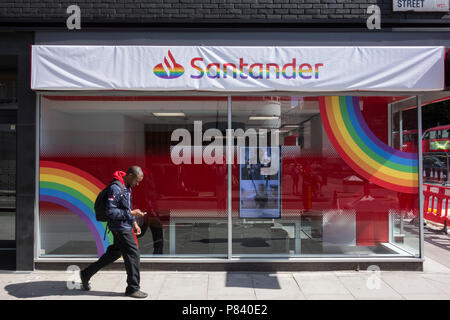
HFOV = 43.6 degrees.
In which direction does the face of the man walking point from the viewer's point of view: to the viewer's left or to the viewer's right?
to the viewer's right

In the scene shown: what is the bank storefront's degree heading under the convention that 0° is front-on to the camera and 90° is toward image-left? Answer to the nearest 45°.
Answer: approximately 0°

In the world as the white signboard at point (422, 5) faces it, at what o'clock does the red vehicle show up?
The red vehicle is roughly at 6 o'clock from the white signboard.

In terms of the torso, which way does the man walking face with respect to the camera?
to the viewer's right

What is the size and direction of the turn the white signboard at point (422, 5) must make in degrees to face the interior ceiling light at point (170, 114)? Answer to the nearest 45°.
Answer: approximately 90° to its right
